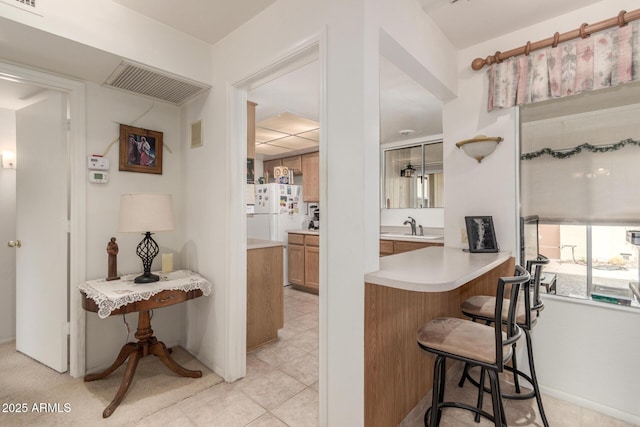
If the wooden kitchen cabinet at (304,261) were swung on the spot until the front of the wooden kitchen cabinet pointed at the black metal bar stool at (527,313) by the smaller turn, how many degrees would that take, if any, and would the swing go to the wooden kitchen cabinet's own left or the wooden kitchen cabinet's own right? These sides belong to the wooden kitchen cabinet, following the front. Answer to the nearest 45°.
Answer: approximately 90° to the wooden kitchen cabinet's own left

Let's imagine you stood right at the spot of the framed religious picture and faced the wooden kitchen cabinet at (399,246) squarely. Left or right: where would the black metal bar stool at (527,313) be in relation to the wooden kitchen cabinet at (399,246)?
right

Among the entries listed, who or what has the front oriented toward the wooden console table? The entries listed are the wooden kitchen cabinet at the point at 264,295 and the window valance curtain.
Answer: the window valance curtain

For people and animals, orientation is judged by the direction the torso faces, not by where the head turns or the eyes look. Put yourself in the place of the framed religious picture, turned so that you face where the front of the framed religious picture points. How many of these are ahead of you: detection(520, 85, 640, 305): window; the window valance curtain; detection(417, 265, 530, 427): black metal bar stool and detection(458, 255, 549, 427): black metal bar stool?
4

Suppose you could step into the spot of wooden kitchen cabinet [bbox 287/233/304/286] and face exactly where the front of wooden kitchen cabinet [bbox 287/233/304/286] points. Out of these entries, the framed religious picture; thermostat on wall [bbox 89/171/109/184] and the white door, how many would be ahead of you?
3

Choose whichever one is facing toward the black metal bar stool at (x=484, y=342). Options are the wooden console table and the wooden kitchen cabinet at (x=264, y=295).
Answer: the wooden console table

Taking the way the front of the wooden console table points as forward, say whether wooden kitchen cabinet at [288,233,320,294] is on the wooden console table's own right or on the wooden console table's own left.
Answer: on the wooden console table's own left

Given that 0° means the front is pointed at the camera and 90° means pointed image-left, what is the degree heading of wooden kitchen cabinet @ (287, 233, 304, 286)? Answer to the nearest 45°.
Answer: approximately 45°

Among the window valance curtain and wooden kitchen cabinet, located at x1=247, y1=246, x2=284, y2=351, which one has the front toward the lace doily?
the window valance curtain
